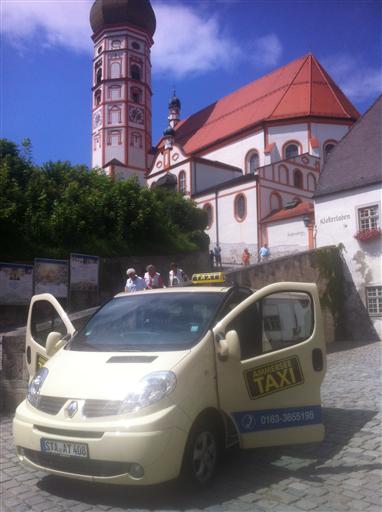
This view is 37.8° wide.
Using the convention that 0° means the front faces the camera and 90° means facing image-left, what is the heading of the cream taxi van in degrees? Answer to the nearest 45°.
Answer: approximately 45°

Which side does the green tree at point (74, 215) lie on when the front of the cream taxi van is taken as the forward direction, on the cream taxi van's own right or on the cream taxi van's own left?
on the cream taxi van's own right

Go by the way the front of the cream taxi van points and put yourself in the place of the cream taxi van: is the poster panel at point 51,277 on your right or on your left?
on your right

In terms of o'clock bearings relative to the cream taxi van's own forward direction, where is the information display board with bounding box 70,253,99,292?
The information display board is roughly at 4 o'clock from the cream taxi van.

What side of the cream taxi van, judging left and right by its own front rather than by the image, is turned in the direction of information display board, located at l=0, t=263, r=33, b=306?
right
